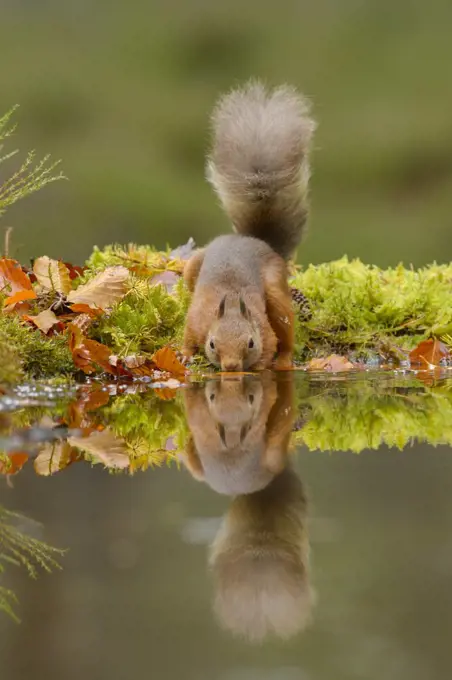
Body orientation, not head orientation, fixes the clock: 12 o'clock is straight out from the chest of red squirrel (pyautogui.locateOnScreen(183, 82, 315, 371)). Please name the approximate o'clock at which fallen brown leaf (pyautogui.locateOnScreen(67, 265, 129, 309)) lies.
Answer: The fallen brown leaf is roughly at 2 o'clock from the red squirrel.

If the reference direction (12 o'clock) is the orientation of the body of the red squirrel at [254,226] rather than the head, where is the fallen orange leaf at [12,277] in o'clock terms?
The fallen orange leaf is roughly at 2 o'clock from the red squirrel.

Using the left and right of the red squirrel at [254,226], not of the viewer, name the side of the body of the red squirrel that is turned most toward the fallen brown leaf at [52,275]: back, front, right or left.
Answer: right

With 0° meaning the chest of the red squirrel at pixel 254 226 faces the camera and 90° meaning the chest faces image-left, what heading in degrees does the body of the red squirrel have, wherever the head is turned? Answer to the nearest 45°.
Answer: approximately 0°

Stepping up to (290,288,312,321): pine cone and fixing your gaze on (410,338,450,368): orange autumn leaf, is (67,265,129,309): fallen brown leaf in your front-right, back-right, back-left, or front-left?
back-right

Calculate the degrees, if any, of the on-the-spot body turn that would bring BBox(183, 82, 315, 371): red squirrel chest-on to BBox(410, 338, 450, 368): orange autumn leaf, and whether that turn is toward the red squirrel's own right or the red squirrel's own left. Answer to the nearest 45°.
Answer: approximately 90° to the red squirrel's own left

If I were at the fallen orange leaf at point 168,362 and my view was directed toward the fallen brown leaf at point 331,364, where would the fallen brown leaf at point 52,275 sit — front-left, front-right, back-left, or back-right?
back-left
